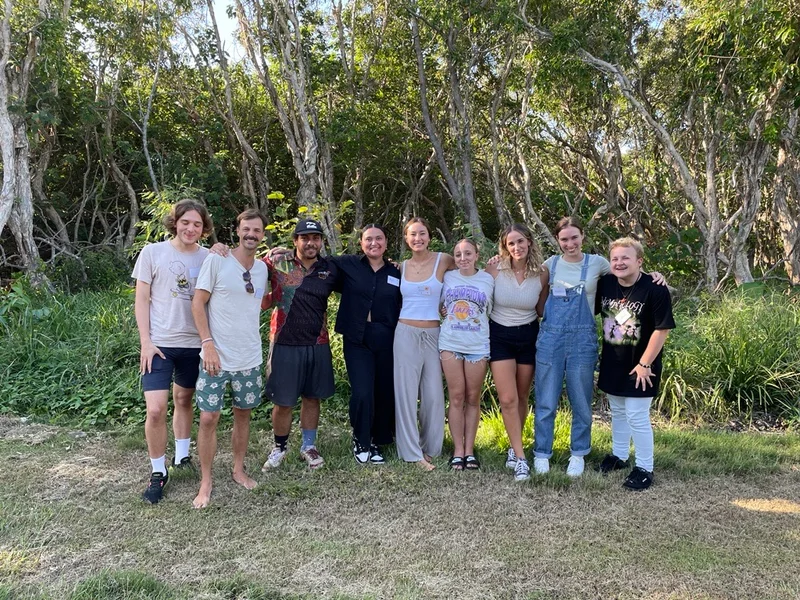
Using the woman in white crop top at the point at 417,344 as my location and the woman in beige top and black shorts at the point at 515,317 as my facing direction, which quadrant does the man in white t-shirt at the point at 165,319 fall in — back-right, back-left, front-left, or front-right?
back-right

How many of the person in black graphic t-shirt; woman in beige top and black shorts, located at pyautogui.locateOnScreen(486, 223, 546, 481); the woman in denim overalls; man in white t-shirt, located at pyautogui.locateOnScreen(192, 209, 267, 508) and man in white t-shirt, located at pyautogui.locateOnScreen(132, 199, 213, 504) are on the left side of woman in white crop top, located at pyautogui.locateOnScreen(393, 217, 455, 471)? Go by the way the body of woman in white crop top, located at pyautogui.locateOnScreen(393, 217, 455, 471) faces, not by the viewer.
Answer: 3

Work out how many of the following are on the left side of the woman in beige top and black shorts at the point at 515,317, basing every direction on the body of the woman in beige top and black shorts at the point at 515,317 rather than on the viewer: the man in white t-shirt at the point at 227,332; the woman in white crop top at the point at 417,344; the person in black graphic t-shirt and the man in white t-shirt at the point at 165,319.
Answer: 1

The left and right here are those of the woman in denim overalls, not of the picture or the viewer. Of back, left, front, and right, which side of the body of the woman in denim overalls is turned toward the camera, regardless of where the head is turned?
front

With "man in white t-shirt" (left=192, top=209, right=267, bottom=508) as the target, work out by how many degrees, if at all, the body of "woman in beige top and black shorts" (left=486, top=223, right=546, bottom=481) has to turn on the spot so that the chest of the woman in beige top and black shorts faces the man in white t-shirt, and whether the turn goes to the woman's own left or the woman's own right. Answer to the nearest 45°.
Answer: approximately 45° to the woman's own right

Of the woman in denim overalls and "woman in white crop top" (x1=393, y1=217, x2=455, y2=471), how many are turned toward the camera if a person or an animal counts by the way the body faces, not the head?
2

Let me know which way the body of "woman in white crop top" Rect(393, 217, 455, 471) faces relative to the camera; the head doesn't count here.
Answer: toward the camera

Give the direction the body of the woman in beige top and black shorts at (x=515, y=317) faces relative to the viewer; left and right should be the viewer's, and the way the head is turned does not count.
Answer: facing the viewer

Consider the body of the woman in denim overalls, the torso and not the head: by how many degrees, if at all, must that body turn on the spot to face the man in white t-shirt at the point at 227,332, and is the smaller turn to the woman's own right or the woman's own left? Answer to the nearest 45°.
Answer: approximately 45° to the woman's own right

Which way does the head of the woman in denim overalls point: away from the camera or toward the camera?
toward the camera

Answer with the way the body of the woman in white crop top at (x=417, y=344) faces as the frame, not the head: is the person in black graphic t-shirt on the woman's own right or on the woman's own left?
on the woman's own left
